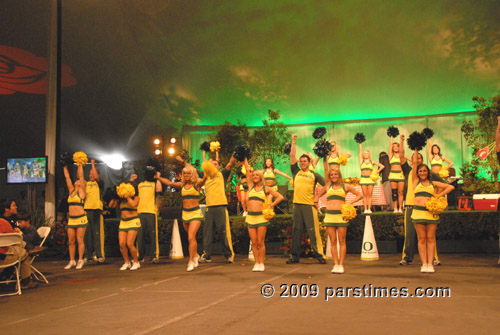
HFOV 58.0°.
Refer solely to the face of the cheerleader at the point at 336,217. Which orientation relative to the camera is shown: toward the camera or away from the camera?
toward the camera

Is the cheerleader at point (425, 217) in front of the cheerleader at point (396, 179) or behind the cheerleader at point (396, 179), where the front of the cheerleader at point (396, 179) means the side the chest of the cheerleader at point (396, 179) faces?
in front

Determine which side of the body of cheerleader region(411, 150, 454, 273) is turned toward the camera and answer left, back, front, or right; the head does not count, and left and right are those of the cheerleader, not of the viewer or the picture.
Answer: front

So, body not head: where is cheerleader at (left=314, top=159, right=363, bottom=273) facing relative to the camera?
toward the camera

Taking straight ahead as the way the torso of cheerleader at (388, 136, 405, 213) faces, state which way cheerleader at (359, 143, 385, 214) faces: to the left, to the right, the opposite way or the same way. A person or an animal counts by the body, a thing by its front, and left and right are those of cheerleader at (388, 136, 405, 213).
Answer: the same way

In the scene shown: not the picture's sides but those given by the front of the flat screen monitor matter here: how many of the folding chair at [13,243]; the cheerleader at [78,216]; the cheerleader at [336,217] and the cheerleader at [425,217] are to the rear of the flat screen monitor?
0

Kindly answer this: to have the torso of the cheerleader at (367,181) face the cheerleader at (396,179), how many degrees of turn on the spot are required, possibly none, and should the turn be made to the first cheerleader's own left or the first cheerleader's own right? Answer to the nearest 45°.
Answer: approximately 90° to the first cheerleader's own left

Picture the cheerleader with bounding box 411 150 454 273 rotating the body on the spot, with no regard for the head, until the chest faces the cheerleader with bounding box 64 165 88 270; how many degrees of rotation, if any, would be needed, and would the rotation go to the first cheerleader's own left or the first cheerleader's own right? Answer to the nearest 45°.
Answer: approximately 90° to the first cheerleader's own right

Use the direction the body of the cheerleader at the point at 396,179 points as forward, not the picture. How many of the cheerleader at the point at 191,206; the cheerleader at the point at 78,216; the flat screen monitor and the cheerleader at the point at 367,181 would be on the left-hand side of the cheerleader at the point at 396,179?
0

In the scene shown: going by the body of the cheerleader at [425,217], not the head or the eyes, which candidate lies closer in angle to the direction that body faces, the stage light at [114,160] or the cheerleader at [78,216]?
the cheerleader

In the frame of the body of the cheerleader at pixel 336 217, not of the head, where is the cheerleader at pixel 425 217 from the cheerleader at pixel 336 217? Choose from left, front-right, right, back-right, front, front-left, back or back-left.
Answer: left

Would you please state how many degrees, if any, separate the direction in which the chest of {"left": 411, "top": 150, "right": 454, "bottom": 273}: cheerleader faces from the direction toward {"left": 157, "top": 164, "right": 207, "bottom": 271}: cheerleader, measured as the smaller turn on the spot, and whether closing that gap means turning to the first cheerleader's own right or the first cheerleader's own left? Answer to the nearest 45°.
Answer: approximately 90° to the first cheerleader's own right

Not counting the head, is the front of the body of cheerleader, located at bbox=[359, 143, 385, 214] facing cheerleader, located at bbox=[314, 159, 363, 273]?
yes

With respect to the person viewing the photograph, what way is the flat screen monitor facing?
facing the viewer

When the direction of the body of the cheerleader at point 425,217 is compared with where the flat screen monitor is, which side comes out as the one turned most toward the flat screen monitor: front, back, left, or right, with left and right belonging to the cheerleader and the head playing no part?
right

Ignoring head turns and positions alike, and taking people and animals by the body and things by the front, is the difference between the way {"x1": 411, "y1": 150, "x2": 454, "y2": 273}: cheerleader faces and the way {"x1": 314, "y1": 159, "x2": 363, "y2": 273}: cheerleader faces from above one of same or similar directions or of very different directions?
same or similar directions

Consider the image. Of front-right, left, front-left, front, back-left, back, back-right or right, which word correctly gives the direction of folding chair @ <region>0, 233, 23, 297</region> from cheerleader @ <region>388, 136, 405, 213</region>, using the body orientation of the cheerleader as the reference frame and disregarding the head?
front-right

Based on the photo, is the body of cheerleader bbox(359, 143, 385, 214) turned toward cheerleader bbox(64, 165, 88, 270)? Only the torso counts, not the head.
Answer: no

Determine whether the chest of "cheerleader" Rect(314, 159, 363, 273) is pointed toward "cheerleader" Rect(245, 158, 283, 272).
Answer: no
